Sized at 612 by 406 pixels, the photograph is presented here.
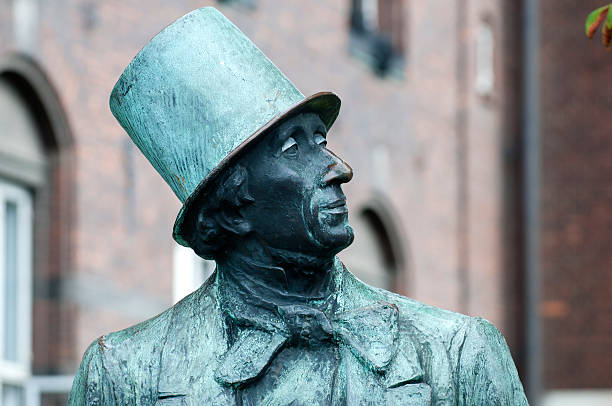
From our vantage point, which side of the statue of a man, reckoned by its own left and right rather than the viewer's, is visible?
front
